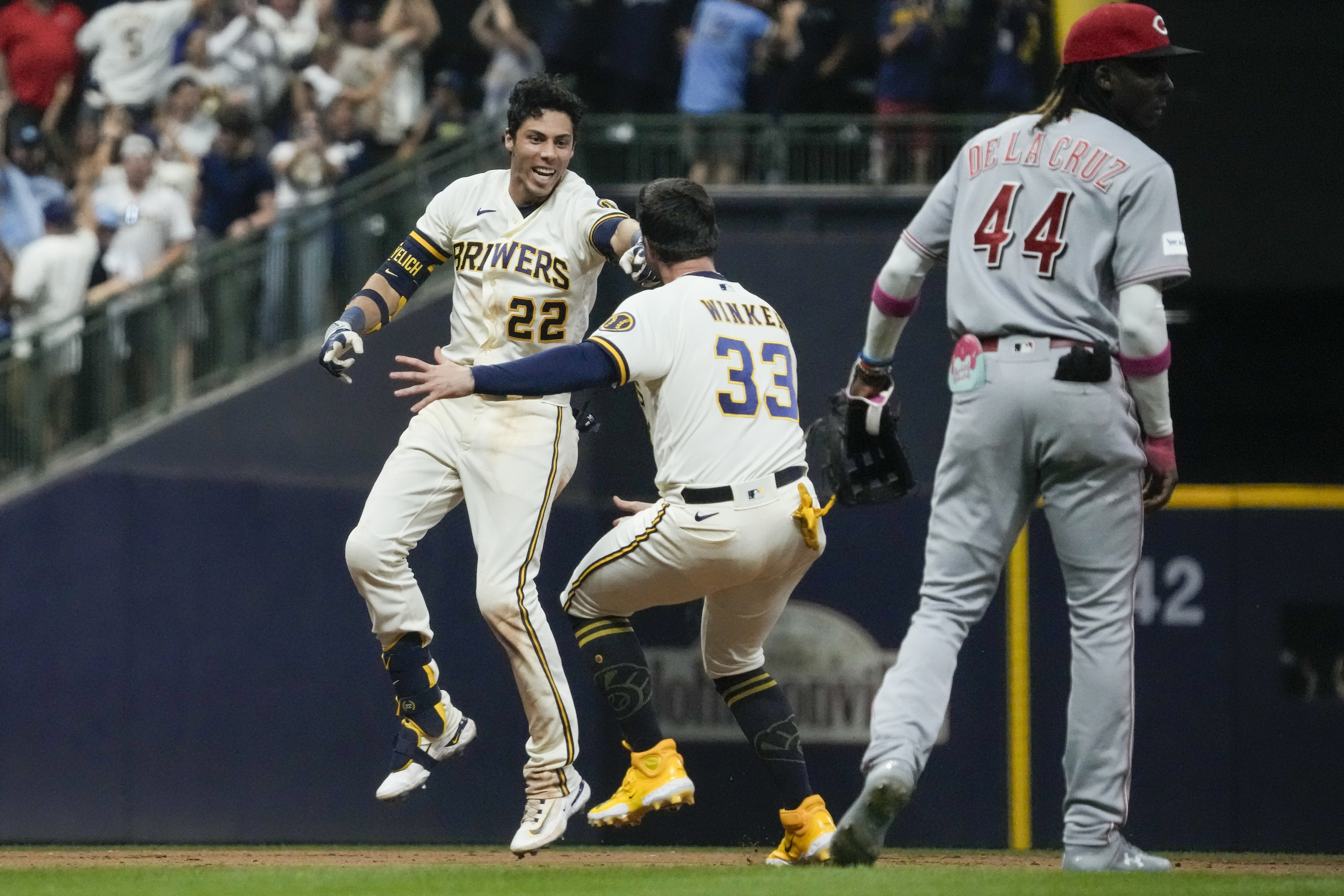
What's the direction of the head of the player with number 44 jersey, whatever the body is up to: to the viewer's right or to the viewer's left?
to the viewer's right

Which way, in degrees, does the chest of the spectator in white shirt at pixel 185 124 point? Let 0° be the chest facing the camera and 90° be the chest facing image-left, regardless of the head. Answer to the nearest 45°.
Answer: approximately 0°

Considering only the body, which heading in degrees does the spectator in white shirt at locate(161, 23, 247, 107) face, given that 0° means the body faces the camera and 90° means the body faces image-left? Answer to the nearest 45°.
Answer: approximately 0°

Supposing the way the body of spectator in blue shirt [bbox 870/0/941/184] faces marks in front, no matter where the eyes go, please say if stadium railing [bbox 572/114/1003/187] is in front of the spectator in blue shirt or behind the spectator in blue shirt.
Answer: in front

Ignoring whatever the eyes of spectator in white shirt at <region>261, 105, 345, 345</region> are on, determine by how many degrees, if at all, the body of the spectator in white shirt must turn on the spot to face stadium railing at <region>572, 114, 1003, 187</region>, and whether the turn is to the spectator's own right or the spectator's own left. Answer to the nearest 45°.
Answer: approximately 90° to the spectator's own left

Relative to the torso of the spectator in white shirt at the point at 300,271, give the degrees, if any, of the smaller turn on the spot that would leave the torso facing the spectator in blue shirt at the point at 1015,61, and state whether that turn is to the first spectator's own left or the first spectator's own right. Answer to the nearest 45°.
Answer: approximately 90° to the first spectator's own left

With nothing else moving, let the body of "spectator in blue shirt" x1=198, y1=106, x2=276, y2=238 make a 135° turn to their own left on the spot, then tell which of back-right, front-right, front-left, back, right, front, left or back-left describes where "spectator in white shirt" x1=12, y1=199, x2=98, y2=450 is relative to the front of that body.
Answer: back-left

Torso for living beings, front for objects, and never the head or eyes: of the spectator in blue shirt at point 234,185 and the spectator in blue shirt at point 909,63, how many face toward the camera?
2
